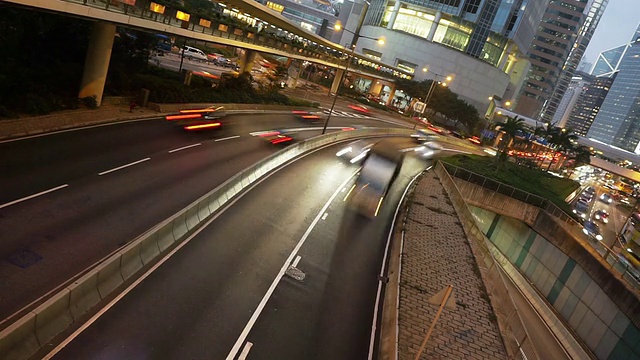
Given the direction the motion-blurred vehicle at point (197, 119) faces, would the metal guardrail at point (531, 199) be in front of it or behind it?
in front

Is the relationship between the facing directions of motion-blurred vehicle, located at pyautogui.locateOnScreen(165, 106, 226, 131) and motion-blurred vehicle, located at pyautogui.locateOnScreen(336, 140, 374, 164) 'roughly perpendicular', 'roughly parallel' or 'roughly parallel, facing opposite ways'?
roughly parallel, facing opposite ways

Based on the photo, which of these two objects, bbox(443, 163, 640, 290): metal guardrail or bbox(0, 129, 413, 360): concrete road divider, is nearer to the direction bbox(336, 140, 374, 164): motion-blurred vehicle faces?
the concrete road divider

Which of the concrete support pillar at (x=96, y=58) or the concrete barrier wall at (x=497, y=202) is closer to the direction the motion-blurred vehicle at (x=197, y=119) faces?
the concrete barrier wall

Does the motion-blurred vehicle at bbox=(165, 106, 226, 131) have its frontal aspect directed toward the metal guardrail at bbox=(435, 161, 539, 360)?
no

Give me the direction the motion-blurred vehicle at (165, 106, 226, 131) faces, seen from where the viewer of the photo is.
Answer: facing away from the viewer and to the right of the viewer

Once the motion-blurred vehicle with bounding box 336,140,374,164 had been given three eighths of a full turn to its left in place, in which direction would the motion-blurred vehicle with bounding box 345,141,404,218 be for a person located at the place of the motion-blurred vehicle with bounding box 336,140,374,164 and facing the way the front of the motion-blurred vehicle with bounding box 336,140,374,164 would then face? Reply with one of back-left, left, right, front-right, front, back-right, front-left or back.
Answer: right

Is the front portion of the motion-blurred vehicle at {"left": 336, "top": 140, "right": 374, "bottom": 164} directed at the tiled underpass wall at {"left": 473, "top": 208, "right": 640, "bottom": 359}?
no

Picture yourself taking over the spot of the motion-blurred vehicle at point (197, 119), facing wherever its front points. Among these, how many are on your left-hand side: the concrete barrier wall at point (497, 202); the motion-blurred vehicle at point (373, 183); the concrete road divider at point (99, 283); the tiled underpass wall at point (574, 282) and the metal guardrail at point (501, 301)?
0

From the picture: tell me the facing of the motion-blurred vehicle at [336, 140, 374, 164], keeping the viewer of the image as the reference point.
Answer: facing the viewer and to the left of the viewer

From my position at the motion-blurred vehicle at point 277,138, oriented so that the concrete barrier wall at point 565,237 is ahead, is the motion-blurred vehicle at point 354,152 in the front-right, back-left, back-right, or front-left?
front-left
